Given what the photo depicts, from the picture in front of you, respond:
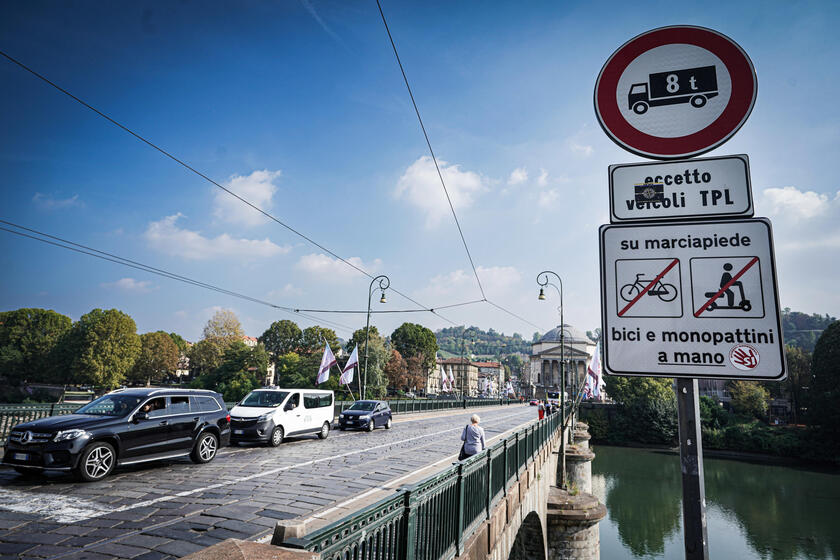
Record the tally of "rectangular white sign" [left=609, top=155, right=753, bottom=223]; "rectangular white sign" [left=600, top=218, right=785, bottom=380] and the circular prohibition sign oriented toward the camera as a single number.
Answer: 3

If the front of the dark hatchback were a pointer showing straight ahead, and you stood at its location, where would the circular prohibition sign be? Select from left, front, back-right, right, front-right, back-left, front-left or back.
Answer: front-left

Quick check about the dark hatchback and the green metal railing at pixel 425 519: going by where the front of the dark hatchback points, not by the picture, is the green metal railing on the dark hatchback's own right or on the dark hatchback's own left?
on the dark hatchback's own left

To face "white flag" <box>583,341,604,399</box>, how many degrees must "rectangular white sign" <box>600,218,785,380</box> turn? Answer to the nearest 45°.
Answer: approximately 180°

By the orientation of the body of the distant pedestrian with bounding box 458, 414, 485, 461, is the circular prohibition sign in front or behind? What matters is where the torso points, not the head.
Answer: behind

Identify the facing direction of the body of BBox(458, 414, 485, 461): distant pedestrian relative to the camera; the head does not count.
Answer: away from the camera

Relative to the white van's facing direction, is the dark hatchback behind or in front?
behind

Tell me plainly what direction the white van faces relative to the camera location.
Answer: facing the viewer and to the left of the viewer

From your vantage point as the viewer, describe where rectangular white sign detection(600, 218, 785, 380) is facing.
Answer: facing the viewer

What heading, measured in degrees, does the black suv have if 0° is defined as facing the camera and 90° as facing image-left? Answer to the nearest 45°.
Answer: approximately 45°

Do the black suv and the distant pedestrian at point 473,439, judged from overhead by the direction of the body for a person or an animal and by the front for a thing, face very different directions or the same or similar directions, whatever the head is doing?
very different directions

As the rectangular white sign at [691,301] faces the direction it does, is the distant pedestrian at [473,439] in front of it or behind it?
behind

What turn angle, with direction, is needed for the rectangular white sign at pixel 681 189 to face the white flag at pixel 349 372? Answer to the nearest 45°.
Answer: approximately 135° to its right

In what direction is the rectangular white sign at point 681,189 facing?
toward the camera

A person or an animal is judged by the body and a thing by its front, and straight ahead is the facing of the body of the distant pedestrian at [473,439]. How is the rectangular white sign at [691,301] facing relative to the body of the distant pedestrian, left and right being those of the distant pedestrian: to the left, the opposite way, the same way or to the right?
the opposite way
